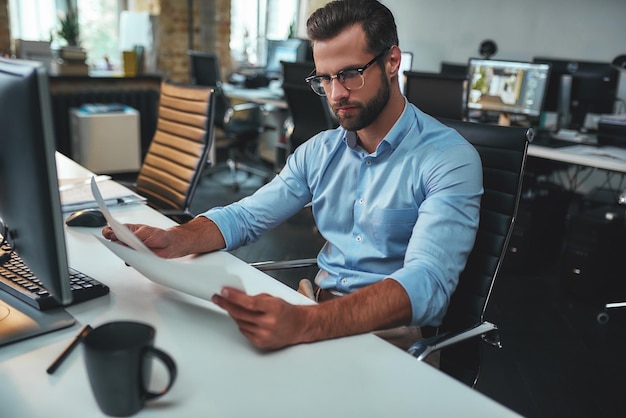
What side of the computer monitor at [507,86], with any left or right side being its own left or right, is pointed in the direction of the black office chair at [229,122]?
right

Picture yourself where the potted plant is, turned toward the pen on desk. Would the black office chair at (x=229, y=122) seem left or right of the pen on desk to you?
left

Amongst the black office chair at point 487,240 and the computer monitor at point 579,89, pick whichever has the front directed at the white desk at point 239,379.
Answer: the black office chair

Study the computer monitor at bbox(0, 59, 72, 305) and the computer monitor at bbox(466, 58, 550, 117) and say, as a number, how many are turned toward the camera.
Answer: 1

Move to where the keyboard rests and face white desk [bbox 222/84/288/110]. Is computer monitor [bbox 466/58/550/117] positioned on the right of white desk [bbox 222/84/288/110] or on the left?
right

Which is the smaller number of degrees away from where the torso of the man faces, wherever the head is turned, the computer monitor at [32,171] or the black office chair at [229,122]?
the computer monitor

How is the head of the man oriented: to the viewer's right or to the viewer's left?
to the viewer's left

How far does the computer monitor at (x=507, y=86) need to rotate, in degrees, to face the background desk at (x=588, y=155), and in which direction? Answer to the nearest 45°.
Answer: approximately 45° to its left
